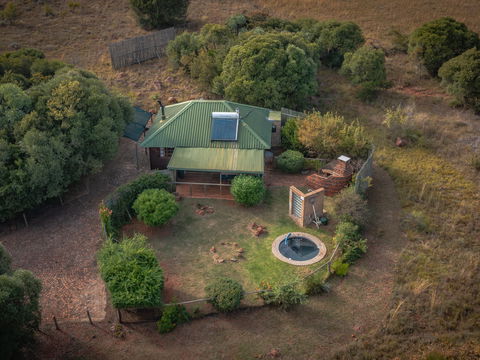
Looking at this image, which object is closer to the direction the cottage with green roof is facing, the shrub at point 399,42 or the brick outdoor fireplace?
the brick outdoor fireplace

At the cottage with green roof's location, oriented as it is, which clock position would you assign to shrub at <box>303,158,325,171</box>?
The shrub is roughly at 9 o'clock from the cottage with green roof.

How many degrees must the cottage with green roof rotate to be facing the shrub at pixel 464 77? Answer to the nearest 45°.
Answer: approximately 90° to its left

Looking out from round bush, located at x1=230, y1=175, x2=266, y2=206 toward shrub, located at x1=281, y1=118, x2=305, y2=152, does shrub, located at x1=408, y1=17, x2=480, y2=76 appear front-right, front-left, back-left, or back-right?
front-right

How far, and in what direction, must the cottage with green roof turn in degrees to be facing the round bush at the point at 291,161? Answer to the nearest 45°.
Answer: approximately 90° to its left

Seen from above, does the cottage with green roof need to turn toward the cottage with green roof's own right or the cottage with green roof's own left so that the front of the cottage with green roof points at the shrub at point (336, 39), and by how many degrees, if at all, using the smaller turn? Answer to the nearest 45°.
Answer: approximately 135° to the cottage with green roof's own left

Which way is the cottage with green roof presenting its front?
toward the camera

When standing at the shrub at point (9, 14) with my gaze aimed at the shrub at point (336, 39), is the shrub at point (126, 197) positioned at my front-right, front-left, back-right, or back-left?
front-right

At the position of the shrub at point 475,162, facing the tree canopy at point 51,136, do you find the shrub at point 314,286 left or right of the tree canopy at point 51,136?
left

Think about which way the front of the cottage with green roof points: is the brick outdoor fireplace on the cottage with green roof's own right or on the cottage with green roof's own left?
on the cottage with green roof's own left

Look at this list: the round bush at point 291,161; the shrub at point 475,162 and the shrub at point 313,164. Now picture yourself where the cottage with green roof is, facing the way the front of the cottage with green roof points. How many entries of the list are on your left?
3

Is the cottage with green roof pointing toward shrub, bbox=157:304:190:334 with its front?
yes

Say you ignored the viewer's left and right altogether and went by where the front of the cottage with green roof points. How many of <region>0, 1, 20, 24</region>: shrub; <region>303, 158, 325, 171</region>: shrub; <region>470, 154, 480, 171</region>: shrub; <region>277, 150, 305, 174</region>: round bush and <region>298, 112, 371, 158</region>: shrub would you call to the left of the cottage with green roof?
4

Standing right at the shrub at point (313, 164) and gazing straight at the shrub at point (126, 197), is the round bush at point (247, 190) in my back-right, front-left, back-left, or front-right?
front-left

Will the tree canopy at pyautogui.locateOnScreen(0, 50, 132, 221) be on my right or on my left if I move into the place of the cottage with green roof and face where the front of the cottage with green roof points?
on my right
